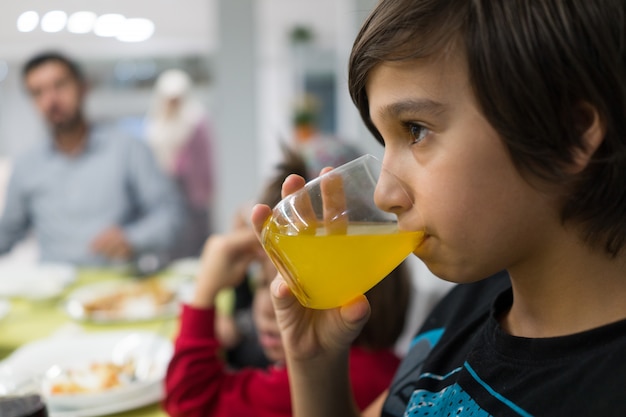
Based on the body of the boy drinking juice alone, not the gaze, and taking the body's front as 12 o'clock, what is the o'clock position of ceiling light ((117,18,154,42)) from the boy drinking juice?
The ceiling light is roughly at 2 o'clock from the boy drinking juice.

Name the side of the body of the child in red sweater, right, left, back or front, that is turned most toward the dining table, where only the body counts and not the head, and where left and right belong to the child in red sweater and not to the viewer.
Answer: right

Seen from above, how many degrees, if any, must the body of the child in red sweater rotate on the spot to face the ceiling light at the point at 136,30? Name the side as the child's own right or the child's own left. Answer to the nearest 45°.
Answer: approximately 135° to the child's own right

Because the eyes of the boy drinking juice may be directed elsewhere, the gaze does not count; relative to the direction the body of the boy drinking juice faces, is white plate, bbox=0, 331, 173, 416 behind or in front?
in front

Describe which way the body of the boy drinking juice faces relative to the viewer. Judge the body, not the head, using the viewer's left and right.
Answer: facing to the left of the viewer

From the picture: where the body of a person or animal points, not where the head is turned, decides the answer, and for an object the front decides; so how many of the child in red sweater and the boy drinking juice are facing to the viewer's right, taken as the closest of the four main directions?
0

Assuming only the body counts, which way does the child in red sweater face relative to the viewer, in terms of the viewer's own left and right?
facing the viewer and to the left of the viewer

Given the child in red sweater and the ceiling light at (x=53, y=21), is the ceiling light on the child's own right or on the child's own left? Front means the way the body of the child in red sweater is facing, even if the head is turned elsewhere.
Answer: on the child's own right

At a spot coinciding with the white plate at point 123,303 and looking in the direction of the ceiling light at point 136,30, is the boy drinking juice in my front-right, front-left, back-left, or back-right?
back-right

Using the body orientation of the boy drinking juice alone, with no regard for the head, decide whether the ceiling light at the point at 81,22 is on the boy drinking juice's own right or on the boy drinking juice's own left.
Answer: on the boy drinking juice's own right

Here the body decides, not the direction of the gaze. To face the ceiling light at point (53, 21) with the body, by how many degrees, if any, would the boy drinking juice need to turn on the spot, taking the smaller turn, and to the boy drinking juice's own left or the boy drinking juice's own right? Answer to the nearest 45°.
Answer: approximately 45° to the boy drinking juice's own right
